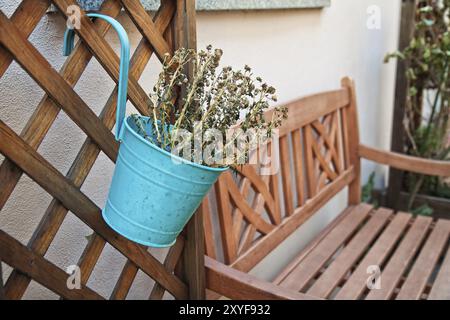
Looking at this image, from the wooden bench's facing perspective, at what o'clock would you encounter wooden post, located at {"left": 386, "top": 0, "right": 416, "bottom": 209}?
The wooden post is roughly at 8 o'clock from the wooden bench.

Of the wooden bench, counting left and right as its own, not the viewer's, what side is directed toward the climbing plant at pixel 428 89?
left
